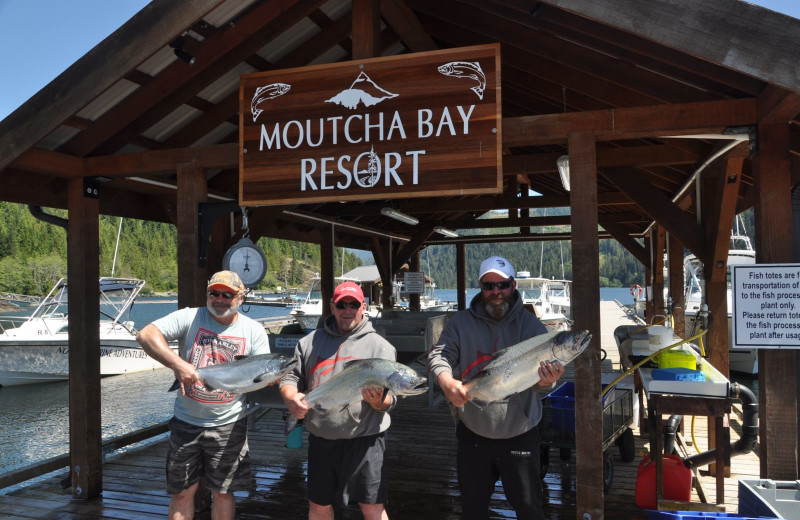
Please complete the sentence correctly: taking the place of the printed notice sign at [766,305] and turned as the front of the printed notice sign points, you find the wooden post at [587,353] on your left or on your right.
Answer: on your right

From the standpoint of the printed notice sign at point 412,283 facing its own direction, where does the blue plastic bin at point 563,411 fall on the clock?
The blue plastic bin is roughly at 12 o'clock from the printed notice sign.

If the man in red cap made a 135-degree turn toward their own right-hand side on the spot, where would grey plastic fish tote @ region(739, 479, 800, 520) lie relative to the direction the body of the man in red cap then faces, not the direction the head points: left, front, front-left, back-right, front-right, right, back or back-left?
back-right

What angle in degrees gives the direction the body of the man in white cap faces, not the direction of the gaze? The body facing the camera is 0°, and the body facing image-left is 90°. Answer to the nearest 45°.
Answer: approximately 0°

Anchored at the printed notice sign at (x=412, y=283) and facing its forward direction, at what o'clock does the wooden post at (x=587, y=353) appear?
The wooden post is roughly at 12 o'clock from the printed notice sign.

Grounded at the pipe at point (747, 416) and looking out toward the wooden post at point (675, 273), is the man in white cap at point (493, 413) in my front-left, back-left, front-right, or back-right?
back-left

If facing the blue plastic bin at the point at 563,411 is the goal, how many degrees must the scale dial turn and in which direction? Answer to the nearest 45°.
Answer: approximately 45° to its left

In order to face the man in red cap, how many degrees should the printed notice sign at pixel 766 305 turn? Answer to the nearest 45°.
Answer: approximately 45° to its right
